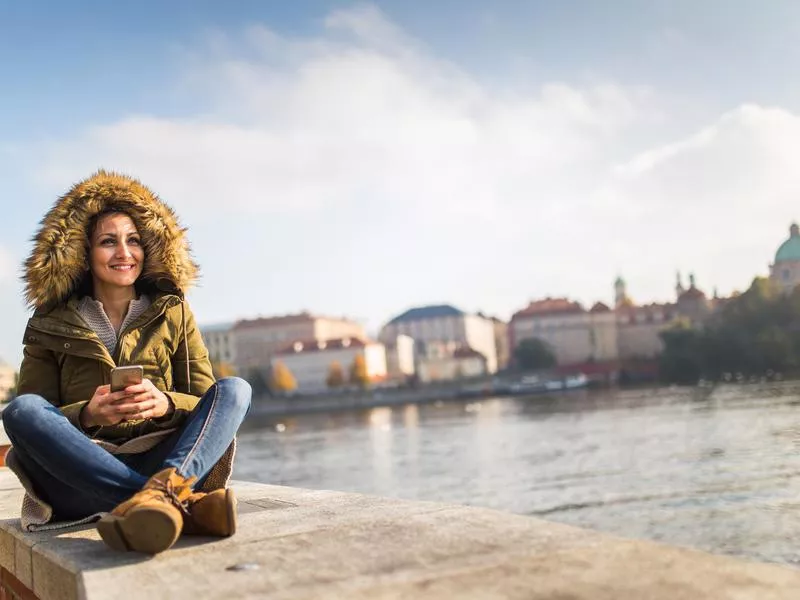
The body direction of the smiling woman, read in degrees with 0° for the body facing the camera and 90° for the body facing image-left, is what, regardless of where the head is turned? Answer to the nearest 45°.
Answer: approximately 0°
